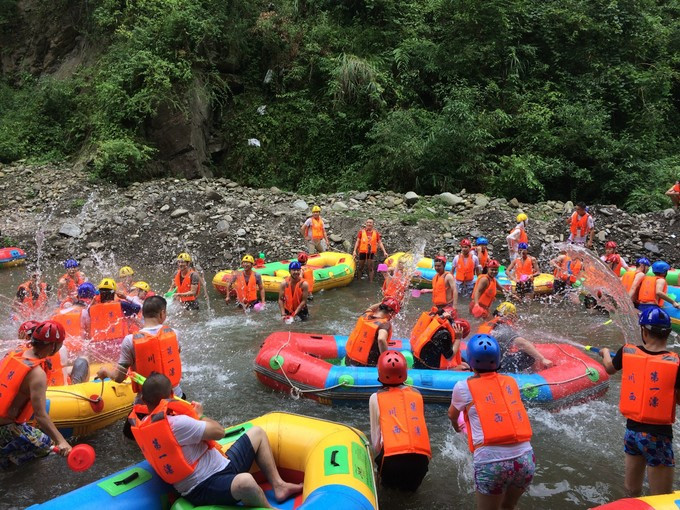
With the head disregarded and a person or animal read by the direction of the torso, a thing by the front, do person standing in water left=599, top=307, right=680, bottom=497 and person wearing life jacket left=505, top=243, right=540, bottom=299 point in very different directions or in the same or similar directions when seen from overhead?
very different directions

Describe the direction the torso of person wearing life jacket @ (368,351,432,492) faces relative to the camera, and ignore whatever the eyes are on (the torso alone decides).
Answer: away from the camera

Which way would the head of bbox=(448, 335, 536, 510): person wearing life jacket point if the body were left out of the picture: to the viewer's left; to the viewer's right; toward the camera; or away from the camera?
away from the camera

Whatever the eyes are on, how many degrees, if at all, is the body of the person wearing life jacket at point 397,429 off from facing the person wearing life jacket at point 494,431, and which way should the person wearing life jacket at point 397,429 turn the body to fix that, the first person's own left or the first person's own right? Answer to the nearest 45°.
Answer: approximately 135° to the first person's own right

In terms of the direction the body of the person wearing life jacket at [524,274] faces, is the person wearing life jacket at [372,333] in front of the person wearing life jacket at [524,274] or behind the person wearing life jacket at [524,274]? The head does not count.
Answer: in front

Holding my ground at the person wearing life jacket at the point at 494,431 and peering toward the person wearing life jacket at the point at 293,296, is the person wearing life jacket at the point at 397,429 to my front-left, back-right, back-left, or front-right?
front-left

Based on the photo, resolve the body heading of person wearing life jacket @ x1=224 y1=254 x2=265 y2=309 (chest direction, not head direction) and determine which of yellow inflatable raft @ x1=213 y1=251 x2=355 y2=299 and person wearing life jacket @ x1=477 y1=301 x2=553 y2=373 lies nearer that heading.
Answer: the person wearing life jacket

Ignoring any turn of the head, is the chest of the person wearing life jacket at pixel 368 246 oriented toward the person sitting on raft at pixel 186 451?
yes

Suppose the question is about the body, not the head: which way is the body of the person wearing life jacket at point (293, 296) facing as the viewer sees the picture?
toward the camera

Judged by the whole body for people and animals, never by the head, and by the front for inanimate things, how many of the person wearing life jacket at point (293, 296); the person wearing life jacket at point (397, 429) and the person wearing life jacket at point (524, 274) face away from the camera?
1

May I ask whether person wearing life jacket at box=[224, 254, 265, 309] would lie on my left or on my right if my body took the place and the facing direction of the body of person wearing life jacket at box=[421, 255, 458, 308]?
on my right

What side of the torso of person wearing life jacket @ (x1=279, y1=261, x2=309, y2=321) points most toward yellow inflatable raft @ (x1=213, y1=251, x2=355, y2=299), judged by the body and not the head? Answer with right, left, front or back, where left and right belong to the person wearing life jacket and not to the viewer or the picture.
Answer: back

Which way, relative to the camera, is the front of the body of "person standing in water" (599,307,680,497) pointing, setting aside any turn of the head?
away from the camera

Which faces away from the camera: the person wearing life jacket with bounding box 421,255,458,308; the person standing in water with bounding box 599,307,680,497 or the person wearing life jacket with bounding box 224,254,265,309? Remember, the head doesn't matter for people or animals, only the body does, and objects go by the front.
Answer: the person standing in water

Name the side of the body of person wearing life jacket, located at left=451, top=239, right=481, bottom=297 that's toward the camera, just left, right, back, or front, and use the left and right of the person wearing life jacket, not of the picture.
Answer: front

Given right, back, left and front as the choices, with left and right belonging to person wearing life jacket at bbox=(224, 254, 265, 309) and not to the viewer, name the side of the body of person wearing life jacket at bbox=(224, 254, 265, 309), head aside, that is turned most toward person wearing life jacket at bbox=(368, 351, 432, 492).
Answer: front

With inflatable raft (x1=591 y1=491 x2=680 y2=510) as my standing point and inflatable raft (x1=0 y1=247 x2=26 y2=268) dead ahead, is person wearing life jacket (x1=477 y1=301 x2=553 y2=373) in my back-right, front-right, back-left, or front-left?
front-right

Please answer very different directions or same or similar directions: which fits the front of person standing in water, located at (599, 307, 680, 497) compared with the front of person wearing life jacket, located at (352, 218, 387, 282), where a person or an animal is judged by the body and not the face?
very different directions

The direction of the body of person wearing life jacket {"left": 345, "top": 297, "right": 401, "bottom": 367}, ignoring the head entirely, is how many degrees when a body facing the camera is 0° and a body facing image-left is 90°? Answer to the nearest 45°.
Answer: approximately 225°
